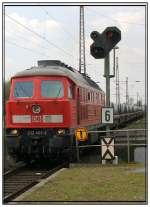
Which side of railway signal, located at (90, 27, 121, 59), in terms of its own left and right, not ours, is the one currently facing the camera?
front

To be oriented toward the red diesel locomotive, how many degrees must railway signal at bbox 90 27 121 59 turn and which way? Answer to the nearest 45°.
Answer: approximately 135° to its right
